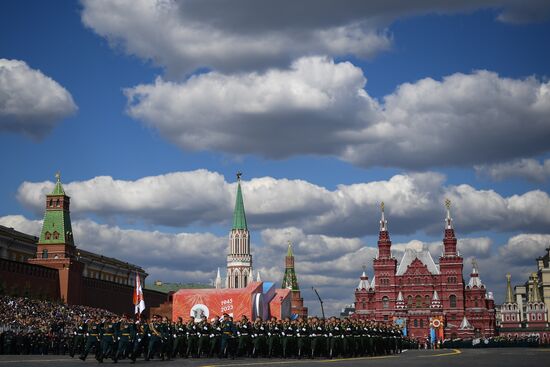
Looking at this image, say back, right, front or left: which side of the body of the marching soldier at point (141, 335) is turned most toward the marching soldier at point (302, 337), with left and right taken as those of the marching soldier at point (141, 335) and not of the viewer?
back

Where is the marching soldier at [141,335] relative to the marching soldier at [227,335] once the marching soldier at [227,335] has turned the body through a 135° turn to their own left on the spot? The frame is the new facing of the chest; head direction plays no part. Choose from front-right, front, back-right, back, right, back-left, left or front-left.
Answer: back-right

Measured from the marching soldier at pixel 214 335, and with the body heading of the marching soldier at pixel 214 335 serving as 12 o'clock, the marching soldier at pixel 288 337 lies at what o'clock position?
the marching soldier at pixel 288 337 is roughly at 7 o'clock from the marching soldier at pixel 214 335.

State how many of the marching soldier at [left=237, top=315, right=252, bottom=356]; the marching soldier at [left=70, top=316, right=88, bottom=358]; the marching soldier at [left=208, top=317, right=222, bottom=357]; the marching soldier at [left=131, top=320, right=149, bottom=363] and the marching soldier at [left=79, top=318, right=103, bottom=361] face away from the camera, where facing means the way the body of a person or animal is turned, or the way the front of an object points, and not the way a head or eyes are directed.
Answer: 0

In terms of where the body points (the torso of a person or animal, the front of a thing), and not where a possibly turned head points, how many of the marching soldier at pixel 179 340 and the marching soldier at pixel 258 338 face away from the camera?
0

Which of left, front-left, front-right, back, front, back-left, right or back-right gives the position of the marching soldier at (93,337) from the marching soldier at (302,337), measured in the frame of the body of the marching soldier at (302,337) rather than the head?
front

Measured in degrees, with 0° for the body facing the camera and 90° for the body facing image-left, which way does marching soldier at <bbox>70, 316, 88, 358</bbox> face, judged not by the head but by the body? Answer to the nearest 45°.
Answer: approximately 45°

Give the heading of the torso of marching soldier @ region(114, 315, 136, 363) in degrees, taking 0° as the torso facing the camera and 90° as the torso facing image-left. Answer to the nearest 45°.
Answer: approximately 45°

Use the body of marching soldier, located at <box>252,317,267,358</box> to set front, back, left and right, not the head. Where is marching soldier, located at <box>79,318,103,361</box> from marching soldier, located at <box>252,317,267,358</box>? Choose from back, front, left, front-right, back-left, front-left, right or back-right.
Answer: front

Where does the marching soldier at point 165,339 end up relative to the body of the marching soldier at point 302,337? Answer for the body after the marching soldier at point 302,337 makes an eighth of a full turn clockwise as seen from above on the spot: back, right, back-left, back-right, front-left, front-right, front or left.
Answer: front-left

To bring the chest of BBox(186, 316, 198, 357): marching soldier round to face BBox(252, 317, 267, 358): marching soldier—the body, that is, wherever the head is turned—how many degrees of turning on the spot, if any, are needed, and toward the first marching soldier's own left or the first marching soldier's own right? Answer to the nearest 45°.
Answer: approximately 135° to the first marching soldier's own left

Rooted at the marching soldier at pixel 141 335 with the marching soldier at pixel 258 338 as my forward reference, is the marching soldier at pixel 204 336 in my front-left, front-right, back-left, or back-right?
front-left

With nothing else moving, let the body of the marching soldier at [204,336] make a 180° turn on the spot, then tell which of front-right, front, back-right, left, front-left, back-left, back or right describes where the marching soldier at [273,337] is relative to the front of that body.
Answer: front-right

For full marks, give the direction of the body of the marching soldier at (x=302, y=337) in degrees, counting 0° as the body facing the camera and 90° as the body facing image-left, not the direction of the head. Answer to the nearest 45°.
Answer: approximately 45°

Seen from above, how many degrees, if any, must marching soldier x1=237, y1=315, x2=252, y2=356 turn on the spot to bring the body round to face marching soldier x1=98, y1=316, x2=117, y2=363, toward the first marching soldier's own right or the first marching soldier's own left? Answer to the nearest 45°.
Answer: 0° — they already face them

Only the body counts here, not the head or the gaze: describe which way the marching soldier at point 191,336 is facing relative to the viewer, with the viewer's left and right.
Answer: facing the viewer and to the left of the viewer

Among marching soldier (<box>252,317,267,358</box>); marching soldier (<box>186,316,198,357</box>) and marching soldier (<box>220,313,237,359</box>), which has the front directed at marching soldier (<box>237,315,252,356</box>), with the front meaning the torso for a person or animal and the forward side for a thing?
marching soldier (<box>252,317,267,358</box>)

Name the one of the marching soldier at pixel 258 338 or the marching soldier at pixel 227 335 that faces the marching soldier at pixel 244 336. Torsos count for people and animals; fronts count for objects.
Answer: the marching soldier at pixel 258 338

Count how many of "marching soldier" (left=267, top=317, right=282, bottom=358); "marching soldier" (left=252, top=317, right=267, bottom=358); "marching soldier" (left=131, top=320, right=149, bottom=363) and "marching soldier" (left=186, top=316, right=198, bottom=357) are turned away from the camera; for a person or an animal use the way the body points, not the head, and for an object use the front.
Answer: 0

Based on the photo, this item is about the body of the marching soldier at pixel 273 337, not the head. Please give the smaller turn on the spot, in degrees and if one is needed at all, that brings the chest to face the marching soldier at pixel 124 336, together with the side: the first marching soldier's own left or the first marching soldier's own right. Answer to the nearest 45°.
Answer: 0° — they already face them
